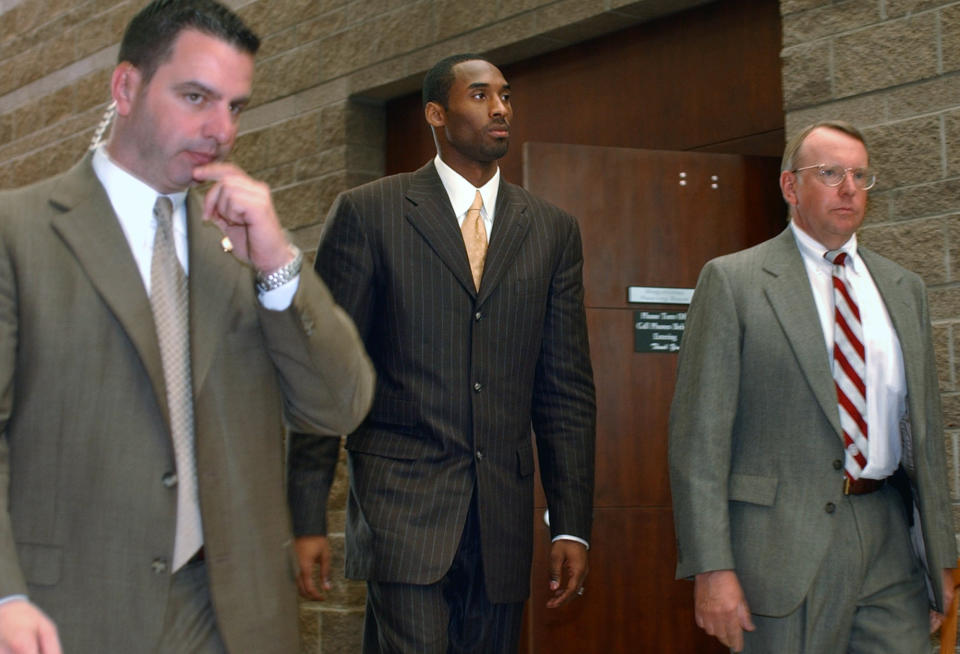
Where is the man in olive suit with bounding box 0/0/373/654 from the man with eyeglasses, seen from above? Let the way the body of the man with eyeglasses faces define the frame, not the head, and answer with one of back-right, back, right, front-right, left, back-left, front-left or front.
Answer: right

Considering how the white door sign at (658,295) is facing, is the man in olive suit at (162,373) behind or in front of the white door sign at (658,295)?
in front

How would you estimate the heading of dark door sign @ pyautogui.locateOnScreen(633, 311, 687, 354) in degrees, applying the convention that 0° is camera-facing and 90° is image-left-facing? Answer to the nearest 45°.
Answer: approximately 0°

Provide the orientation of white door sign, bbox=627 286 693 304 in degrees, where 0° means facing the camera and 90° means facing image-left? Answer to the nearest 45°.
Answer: approximately 0°

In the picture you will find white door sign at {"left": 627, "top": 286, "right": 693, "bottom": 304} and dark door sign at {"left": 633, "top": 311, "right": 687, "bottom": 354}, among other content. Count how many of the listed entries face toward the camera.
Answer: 2

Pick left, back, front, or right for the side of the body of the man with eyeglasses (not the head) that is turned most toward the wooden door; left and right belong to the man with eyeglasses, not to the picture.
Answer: back

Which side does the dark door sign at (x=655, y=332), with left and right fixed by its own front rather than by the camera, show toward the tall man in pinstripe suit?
front

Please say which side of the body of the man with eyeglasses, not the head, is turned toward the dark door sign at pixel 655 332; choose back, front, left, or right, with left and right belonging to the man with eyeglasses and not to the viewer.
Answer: back
